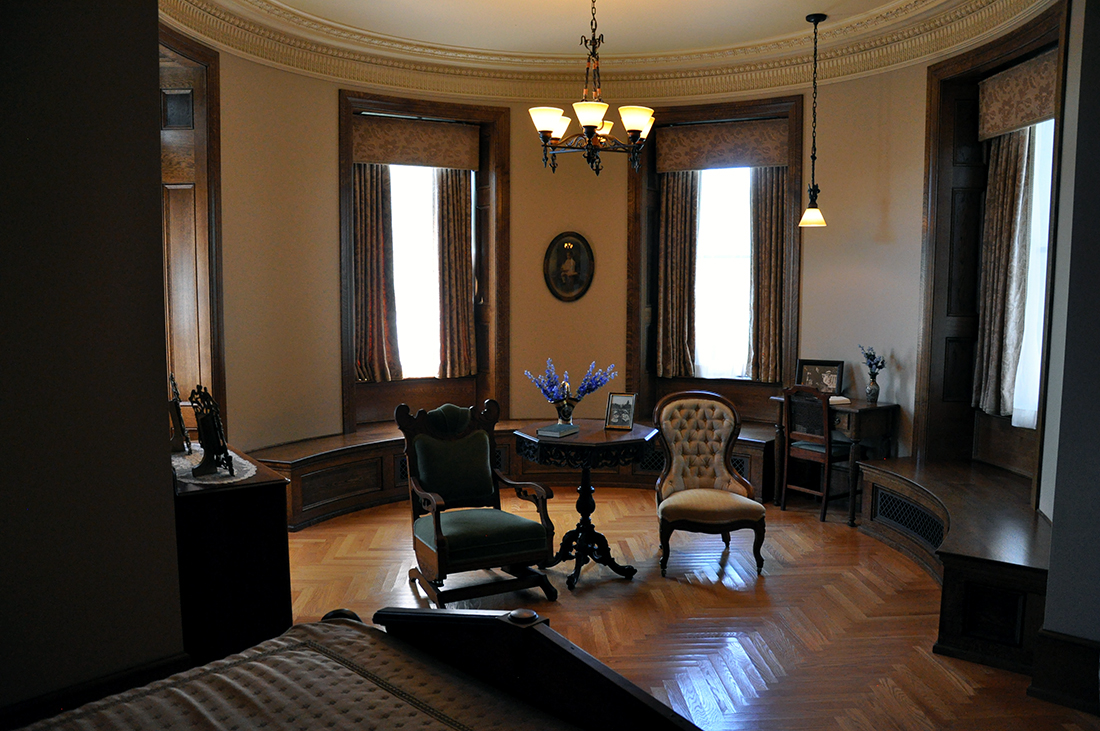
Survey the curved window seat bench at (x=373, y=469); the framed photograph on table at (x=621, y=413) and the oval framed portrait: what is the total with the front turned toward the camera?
3

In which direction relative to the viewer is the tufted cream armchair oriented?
toward the camera

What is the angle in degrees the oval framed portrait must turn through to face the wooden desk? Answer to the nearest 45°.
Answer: approximately 45° to its left

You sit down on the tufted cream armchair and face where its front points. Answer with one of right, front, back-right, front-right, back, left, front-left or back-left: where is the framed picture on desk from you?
back-left

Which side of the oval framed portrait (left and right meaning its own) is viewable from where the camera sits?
front

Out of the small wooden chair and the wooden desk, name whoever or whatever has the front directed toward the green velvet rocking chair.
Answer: the wooden desk

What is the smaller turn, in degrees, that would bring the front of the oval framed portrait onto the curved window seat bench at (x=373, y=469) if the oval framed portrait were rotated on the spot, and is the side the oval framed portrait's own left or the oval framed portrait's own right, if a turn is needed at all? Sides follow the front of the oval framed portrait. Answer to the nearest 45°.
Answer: approximately 45° to the oval framed portrait's own right

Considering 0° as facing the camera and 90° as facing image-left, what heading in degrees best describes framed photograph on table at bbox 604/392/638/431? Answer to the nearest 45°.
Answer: approximately 0°

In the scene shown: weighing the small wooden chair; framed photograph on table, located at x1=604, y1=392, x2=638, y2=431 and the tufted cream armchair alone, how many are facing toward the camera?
2

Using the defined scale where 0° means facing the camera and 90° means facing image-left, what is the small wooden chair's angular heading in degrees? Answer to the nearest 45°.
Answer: approximately 225°

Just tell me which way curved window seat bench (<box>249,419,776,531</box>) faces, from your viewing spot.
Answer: facing the viewer

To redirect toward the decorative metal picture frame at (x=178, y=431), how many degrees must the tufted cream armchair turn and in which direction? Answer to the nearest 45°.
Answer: approximately 45° to its right

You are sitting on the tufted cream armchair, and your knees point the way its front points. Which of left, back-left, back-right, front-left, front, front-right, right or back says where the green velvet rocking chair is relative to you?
front-right
